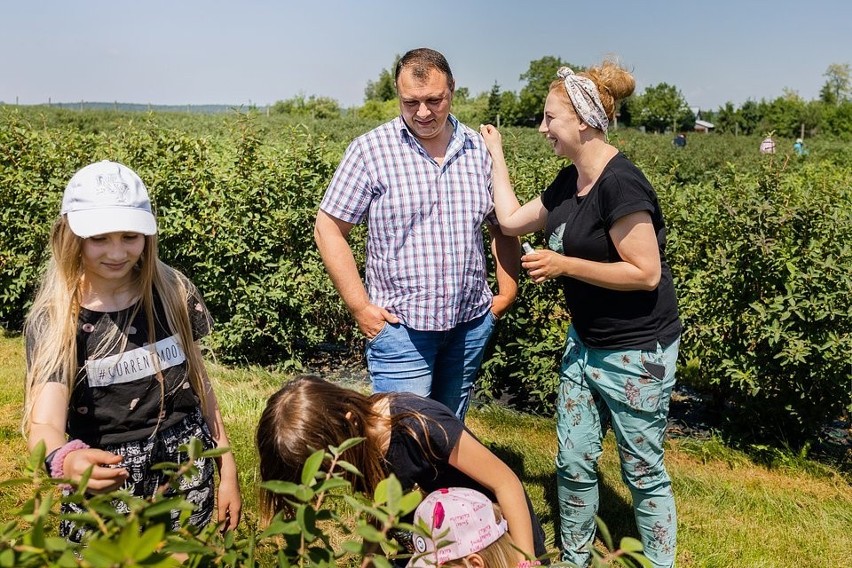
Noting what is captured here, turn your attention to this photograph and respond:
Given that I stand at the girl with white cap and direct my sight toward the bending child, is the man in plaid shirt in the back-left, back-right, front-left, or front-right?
front-left

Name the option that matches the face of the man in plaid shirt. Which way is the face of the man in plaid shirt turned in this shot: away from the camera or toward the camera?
toward the camera

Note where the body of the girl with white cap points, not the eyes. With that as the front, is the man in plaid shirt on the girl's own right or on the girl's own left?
on the girl's own left

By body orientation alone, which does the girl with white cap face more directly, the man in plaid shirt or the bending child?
the bending child

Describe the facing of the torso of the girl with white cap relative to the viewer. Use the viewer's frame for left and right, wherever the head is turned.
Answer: facing the viewer

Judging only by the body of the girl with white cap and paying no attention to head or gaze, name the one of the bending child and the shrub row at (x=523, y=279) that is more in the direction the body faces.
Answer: the bending child

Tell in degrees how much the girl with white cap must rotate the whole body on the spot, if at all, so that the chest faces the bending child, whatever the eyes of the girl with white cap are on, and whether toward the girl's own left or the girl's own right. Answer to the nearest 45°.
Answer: approximately 45° to the girl's own left

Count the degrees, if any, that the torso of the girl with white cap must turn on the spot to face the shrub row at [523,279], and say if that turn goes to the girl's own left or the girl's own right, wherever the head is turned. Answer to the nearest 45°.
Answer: approximately 135° to the girl's own left
